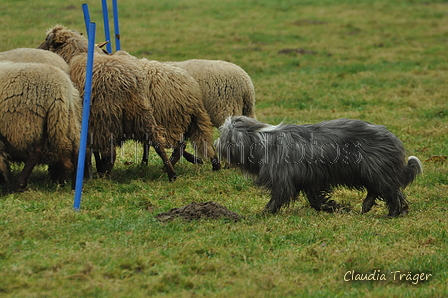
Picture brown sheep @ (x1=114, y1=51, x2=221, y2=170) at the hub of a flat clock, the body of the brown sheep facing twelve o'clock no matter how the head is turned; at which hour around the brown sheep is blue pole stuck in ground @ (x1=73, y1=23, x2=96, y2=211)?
The blue pole stuck in ground is roughly at 10 o'clock from the brown sheep.

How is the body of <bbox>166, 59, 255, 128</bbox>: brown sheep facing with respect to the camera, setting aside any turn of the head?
to the viewer's left

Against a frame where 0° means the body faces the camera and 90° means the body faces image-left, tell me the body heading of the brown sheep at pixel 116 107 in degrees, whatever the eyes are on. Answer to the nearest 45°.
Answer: approximately 90°

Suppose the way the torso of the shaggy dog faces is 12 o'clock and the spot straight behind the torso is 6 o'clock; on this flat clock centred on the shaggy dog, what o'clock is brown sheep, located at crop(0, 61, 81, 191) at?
The brown sheep is roughly at 12 o'clock from the shaggy dog.

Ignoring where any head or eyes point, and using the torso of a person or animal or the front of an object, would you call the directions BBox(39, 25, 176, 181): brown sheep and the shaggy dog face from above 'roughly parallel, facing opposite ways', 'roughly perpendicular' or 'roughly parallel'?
roughly parallel

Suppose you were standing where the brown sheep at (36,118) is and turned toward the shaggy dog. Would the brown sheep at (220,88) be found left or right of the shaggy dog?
left

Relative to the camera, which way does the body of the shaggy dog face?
to the viewer's left

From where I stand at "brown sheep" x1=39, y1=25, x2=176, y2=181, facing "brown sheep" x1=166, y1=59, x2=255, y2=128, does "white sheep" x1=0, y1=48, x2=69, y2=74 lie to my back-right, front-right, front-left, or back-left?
back-left

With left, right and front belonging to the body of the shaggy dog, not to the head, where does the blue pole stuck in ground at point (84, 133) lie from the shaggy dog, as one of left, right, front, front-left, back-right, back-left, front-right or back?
front

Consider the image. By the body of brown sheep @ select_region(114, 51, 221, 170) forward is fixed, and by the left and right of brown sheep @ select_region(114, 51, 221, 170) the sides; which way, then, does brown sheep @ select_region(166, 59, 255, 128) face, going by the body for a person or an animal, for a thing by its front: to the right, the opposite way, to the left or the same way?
the same way

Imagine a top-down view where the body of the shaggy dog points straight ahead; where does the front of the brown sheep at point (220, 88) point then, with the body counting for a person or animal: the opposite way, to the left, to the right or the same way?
the same way

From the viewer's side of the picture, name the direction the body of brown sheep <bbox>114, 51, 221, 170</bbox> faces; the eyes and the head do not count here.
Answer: to the viewer's left

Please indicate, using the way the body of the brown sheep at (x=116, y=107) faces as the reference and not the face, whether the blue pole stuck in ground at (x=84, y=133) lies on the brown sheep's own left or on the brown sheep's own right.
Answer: on the brown sheep's own left
